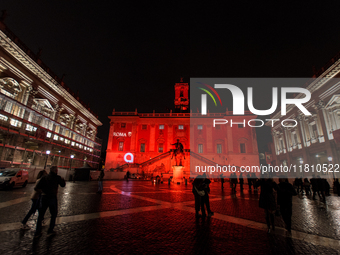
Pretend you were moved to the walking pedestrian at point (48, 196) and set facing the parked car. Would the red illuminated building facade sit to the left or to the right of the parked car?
right

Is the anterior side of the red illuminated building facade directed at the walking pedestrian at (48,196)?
yes

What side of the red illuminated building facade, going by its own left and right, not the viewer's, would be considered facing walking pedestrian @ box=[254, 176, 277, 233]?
front

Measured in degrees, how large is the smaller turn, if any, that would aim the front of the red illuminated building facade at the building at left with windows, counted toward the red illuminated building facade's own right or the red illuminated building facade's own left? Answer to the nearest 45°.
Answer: approximately 45° to the red illuminated building facade's own right

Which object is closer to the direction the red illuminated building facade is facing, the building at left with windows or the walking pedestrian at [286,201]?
the walking pedestrian

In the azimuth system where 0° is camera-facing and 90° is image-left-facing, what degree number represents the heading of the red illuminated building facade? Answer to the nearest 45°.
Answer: approximately 0°

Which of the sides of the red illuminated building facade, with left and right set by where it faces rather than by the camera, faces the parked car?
front

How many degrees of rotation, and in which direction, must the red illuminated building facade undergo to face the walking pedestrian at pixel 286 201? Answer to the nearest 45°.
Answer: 0° — it already faces them

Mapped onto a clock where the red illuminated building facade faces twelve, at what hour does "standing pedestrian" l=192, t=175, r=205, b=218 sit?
The standing pedestrian is roughly at 12 o'clock from the red illuminated building facade.
